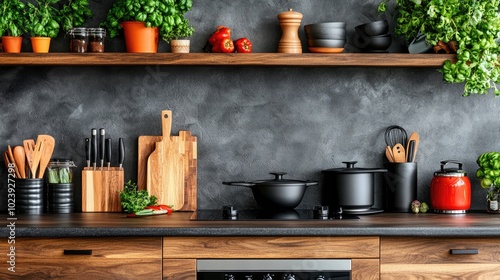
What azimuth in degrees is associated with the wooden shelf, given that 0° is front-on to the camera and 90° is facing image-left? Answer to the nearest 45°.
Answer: approximately 0°

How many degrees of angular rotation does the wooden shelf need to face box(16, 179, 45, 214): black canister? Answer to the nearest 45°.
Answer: approximately 90° to its right

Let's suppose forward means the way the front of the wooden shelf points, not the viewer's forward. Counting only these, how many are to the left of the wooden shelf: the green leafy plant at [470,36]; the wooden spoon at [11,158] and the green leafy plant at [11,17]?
1

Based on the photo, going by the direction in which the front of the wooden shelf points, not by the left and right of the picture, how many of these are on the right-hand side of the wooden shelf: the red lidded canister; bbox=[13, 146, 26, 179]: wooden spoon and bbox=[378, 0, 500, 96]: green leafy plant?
1

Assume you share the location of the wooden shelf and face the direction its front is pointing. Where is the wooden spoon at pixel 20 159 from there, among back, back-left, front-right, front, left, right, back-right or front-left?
right

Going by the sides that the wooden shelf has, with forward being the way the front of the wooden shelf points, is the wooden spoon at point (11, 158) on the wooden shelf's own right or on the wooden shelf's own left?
on the wooden shelf's own right

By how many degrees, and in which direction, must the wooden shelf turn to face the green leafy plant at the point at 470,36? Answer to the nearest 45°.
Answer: approximately 90° to its left

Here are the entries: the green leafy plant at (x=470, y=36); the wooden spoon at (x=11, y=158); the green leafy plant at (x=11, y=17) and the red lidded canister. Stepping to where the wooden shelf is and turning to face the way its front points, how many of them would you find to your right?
2
